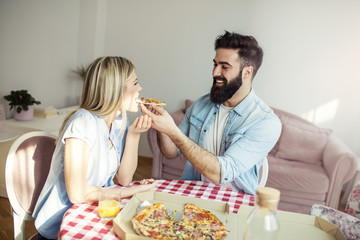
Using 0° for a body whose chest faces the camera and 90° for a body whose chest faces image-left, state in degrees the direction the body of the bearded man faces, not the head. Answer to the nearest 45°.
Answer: approximately 45°

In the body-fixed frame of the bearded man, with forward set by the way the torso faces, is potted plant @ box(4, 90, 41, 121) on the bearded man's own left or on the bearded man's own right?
on the bearded man's own right

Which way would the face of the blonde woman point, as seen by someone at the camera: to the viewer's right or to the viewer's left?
to the viewer's right

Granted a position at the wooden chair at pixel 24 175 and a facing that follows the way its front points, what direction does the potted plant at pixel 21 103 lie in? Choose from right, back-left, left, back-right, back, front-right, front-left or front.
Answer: back-left

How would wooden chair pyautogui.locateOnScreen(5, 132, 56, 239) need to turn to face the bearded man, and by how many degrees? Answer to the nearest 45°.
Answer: approximately 45° to its left

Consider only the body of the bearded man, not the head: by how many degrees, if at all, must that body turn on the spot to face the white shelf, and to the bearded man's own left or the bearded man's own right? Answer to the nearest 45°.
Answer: approximately 90° to the bearded man's own right

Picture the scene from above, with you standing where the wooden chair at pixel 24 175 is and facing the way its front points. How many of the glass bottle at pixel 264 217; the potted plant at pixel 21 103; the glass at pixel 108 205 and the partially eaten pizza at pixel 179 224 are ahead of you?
3

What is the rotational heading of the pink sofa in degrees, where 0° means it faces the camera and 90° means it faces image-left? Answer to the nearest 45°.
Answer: approximately 45°

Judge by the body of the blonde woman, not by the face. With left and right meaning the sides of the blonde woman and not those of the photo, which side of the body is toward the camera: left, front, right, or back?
right

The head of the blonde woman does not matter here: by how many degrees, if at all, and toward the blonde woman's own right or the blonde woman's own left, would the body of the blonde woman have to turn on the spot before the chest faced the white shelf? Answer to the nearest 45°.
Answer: approximately 90° to the blonde woman's own left

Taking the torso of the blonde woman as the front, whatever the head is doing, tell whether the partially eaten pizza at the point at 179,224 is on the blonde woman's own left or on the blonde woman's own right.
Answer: on the blonde woman's own right
